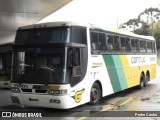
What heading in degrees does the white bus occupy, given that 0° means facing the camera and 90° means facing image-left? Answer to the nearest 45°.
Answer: approximately 45°

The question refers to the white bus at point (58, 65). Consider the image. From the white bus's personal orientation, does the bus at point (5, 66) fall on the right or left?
on its right
